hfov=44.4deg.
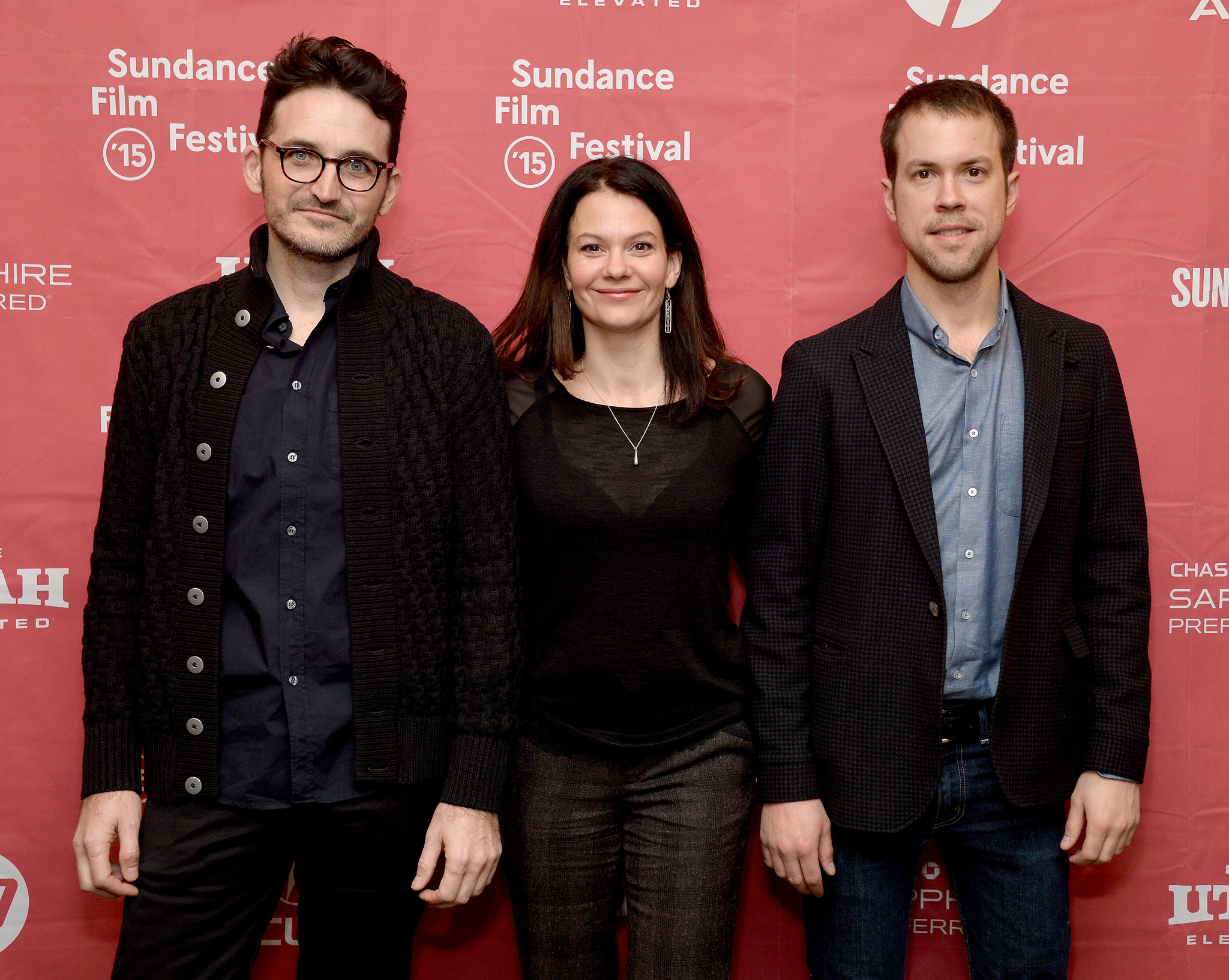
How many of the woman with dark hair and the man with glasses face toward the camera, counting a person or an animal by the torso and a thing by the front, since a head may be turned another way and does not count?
2

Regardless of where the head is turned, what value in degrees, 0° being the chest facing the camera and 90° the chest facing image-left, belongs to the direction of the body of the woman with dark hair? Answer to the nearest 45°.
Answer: approximately 0°

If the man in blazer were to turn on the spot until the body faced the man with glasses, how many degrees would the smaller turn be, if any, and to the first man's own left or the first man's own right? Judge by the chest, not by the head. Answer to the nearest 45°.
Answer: approximately 45° to the first man's own right

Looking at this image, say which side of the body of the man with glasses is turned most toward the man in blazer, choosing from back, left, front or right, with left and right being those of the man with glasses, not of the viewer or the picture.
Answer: left
